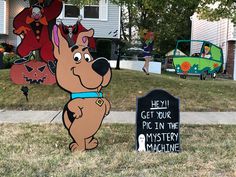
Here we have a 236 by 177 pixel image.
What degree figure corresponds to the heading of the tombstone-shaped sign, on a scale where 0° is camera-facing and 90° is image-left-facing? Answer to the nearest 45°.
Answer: approximately 0°

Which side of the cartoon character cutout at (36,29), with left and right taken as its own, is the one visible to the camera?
front

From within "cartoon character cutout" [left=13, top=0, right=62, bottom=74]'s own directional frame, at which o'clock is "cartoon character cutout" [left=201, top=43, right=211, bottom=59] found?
"cartoon character cutout" [left=201, top=43, right=211, bottom=59] is roughly at 8 o'clock from "cartoon character cutout" [left=13, top=0, right=62, bottom=74].

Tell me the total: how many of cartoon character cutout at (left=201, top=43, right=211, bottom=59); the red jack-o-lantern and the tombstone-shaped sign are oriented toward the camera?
3

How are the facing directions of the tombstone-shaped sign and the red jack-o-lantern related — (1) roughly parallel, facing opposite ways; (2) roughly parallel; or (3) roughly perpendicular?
roughly parallel

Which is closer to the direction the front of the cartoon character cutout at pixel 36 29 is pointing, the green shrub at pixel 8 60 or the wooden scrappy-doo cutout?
the wooden scrappy-doo cutout

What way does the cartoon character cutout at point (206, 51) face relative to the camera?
toward the camera

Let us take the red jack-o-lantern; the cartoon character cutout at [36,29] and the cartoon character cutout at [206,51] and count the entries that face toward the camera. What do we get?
3

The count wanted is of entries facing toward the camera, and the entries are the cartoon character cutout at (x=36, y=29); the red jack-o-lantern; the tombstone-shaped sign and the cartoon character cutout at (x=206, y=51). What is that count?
4

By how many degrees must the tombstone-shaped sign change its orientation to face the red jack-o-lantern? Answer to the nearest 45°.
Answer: approximately 135° to its right

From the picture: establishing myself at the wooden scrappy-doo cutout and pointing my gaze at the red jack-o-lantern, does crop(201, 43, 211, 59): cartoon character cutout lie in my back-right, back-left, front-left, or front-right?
front-right

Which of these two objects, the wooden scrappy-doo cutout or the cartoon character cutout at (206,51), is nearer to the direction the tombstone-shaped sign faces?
the wooden scrappy-doo cutout
